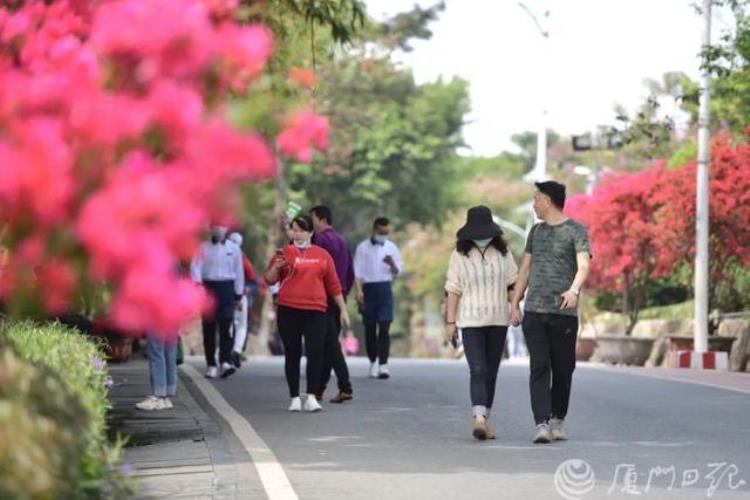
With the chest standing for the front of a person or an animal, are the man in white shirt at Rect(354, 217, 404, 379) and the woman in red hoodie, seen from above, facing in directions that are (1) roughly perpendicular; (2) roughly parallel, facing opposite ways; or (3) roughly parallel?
roughly parallel

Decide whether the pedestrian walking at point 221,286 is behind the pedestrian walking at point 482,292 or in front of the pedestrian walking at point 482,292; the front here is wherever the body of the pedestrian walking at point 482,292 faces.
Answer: behind

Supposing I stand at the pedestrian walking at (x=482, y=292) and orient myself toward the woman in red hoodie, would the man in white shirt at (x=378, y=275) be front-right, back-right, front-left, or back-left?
front-right

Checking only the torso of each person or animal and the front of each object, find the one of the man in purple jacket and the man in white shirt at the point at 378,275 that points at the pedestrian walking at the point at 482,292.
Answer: the man in white shirt

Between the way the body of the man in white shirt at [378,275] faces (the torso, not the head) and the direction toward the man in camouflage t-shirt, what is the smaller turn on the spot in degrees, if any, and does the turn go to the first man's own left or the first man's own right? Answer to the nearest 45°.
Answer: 0° — they already face them

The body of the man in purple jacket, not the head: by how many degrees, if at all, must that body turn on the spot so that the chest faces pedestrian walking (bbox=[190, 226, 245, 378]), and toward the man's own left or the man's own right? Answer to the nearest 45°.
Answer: approximately 45° to the man's own right

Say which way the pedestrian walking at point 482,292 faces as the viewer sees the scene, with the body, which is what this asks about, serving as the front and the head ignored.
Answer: toward the camera

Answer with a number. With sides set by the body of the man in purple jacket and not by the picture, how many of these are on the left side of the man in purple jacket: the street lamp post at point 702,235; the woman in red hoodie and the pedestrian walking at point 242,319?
1

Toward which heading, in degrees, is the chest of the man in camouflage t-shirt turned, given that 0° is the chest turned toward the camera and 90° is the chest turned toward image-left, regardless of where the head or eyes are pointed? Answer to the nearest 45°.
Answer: approximately 0°

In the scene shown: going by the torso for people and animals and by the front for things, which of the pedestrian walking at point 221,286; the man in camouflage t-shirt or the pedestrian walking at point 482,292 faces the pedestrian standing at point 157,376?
the pedestrian walking at point 221,286

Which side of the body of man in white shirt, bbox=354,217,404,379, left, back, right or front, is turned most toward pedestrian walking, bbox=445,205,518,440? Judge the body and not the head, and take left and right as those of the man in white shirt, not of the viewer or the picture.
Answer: front

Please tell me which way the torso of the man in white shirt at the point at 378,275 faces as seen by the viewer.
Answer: toward the camera

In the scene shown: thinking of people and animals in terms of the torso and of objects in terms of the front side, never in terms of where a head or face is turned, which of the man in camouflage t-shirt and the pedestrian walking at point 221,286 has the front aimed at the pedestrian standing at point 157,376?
the pedestrian walking at point 221,286

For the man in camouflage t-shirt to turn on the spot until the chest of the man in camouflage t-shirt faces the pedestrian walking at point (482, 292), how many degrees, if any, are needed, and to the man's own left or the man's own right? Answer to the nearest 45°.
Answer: approximately 135° to the man's own right

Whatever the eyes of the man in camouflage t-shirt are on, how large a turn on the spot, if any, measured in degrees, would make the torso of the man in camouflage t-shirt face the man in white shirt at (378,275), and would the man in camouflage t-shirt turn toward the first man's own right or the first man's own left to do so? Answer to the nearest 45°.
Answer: approximately 180°

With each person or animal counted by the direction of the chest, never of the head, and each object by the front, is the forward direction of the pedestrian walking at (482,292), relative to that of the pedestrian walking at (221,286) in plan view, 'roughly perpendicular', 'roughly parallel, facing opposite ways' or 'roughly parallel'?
roughly parallel
